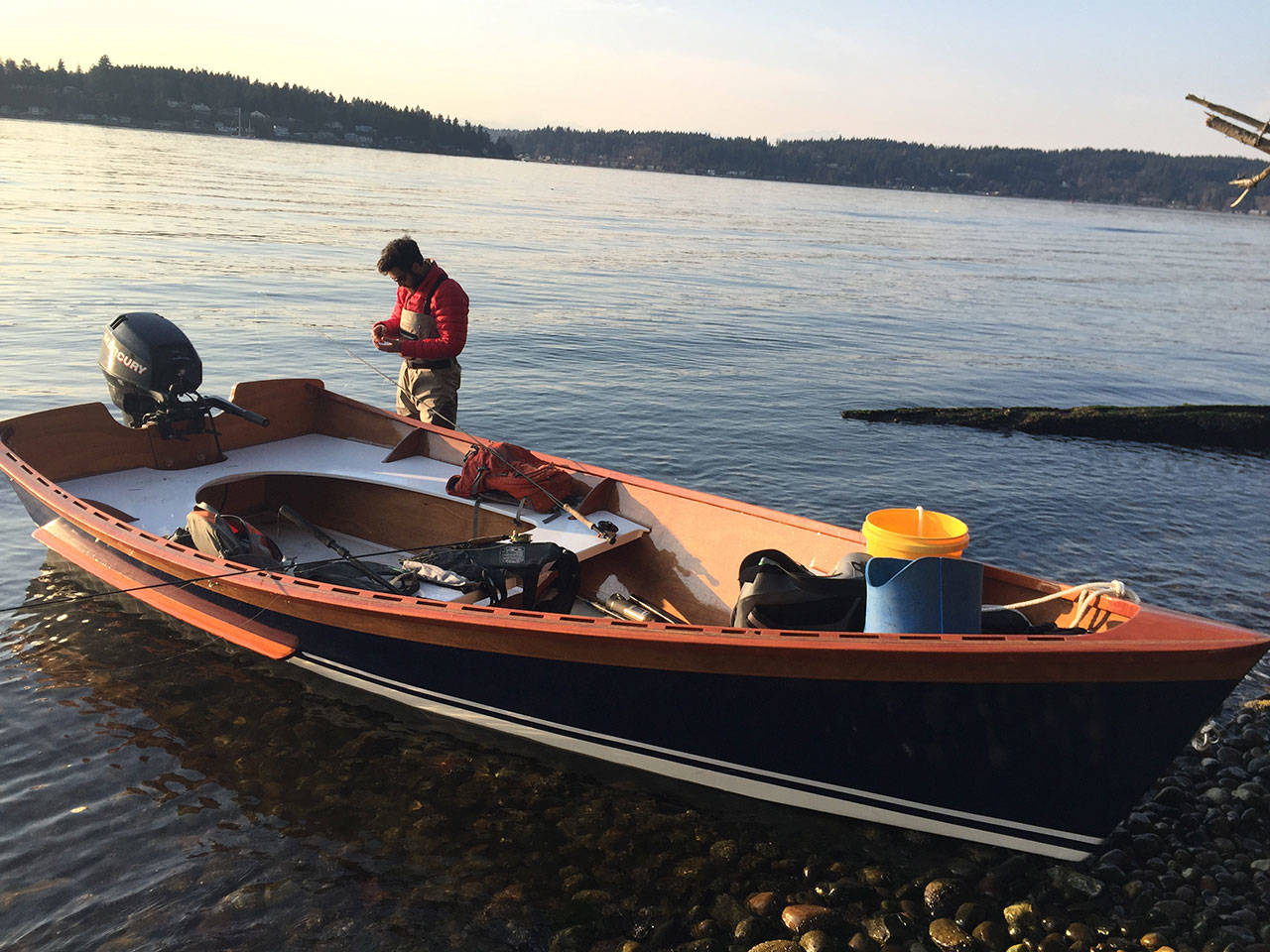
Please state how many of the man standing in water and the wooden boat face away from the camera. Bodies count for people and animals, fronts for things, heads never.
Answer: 0

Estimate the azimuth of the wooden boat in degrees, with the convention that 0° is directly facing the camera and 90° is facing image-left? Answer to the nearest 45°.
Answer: approximately 315°

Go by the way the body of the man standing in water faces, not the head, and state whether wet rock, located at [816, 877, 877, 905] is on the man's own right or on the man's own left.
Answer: on the man's own left

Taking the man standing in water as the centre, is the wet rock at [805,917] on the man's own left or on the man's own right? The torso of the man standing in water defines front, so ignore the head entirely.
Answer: on the man's own left

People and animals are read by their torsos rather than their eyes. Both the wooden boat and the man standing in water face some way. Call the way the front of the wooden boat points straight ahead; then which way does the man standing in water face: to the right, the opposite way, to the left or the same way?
to the right

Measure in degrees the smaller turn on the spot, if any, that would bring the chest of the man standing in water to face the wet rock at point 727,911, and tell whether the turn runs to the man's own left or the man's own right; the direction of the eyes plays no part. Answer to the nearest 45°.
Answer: approximately 45° to the man's own left

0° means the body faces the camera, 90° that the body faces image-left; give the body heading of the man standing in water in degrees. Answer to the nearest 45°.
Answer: approximately 45°
